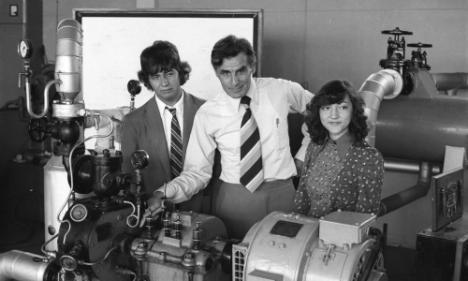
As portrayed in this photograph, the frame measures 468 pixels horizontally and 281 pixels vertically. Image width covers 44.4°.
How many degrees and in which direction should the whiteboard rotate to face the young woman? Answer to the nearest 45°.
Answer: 0° — it already faces them

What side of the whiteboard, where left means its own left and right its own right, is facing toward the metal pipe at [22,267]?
front

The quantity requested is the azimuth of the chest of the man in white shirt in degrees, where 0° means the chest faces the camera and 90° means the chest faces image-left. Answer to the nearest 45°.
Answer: approximately 0°

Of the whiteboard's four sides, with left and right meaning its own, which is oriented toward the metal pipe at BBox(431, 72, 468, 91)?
left

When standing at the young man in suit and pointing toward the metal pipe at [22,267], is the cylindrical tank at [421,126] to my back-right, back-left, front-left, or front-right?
back-left

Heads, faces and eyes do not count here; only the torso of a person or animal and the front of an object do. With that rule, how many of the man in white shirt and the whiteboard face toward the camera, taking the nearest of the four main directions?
2

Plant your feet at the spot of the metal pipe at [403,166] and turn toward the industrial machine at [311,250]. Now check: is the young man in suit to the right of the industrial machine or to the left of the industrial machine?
right

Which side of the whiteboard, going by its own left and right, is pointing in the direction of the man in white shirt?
front

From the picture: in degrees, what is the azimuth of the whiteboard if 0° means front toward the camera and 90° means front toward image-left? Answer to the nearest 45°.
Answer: approximately 0°

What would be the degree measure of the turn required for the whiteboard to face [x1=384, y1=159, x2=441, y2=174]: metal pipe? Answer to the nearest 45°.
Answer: approximately 90° to its left

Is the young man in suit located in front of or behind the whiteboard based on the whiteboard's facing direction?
in front
